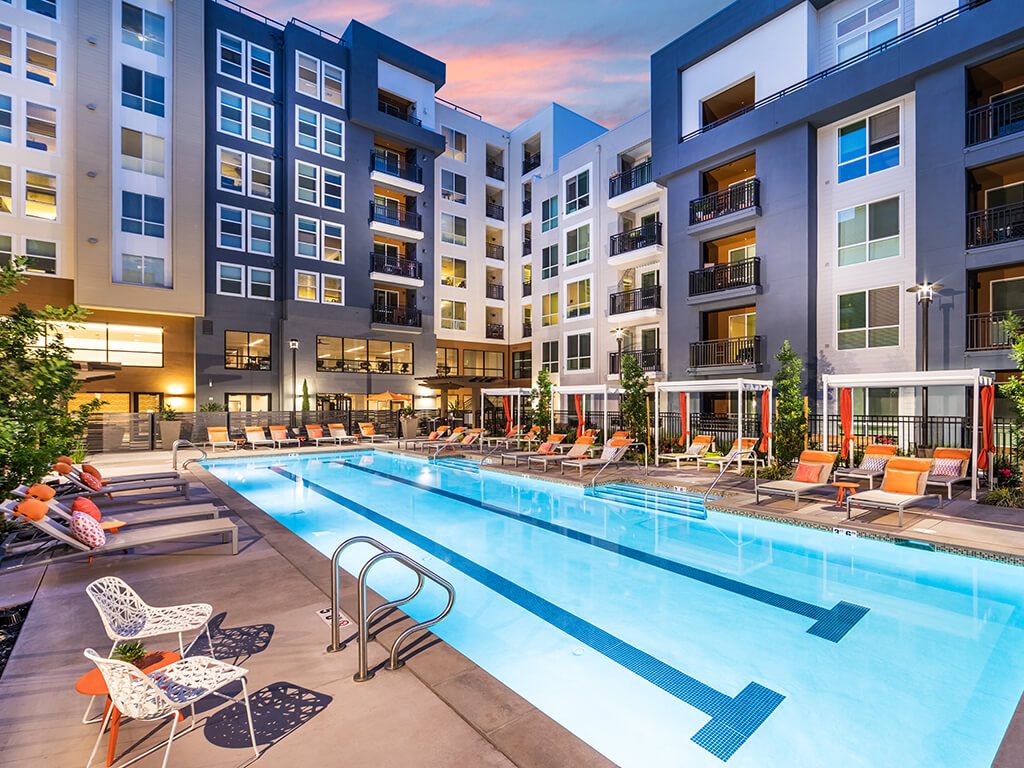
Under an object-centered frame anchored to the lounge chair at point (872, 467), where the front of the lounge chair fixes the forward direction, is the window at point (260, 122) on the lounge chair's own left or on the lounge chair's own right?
on the lounge chair's own right

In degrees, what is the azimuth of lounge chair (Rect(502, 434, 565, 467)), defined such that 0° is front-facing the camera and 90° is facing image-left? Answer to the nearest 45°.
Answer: approximately 45°

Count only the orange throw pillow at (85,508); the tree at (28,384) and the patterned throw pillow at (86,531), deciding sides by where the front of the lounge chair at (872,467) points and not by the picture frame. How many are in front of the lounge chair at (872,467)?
3

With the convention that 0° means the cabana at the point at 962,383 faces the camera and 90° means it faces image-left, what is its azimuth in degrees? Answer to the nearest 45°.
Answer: approximately 45°

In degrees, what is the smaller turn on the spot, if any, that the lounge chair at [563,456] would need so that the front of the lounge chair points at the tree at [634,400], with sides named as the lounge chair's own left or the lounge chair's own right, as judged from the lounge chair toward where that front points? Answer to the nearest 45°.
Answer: approximately 180°

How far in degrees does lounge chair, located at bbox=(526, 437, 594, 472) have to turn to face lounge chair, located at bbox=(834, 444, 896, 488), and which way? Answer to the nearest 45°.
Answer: approximately 90° to its left

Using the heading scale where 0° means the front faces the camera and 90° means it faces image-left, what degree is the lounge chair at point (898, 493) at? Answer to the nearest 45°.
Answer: approximately 45°

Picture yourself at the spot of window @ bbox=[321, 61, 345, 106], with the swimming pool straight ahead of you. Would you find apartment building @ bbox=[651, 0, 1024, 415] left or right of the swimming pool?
left

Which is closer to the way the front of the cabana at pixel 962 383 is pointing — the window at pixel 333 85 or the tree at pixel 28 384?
the tree

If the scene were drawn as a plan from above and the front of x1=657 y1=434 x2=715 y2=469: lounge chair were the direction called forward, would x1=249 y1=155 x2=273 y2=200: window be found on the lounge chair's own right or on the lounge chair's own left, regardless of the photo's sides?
on the lounge chair's own right
